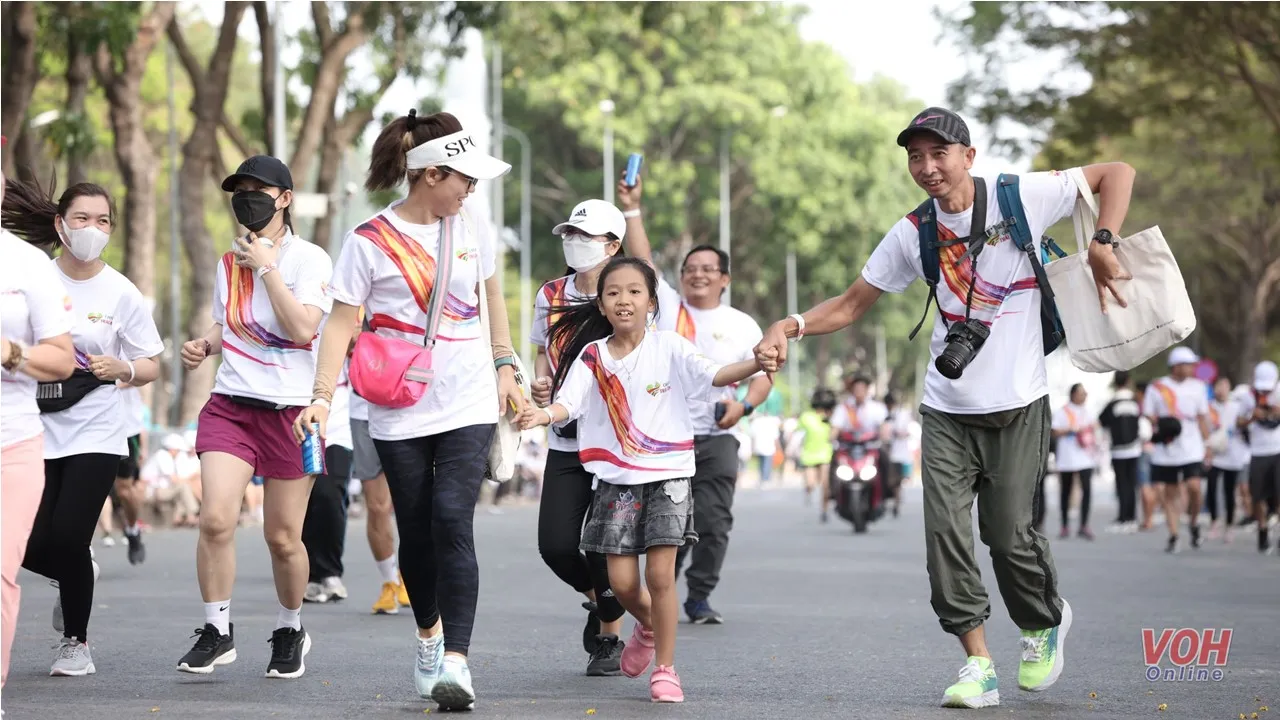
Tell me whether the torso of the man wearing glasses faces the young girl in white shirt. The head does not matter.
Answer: yes

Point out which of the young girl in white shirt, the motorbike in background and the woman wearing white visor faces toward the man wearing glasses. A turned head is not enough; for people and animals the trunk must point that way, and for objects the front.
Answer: the motorbike in background

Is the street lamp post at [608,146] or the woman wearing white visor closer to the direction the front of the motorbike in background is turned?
the woman wearing white visor

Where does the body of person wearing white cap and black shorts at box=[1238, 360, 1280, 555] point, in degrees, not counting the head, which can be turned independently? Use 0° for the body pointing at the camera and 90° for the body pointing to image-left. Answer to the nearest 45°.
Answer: approximately 0°

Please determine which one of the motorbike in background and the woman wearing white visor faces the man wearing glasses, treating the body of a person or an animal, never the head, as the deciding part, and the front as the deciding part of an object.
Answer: the motorbike in background

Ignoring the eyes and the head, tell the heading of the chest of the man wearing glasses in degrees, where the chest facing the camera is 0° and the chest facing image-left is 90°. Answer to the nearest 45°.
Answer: approximately 0°
